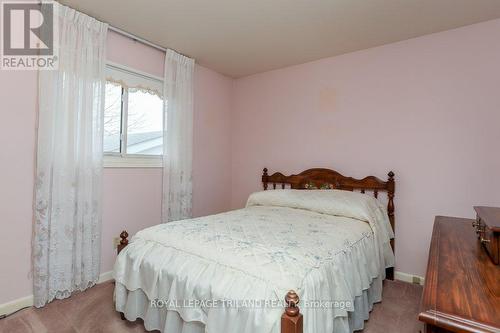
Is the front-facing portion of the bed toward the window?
no

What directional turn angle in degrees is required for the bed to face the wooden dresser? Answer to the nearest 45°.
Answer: approximately 90° to its left

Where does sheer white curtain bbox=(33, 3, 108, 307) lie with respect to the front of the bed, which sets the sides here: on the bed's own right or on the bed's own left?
on the bed's own right

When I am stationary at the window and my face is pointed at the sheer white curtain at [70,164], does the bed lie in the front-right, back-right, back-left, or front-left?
front-left

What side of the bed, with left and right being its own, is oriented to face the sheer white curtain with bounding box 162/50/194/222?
right

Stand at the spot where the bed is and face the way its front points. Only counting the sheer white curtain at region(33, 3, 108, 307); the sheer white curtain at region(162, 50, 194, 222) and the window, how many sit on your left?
0
